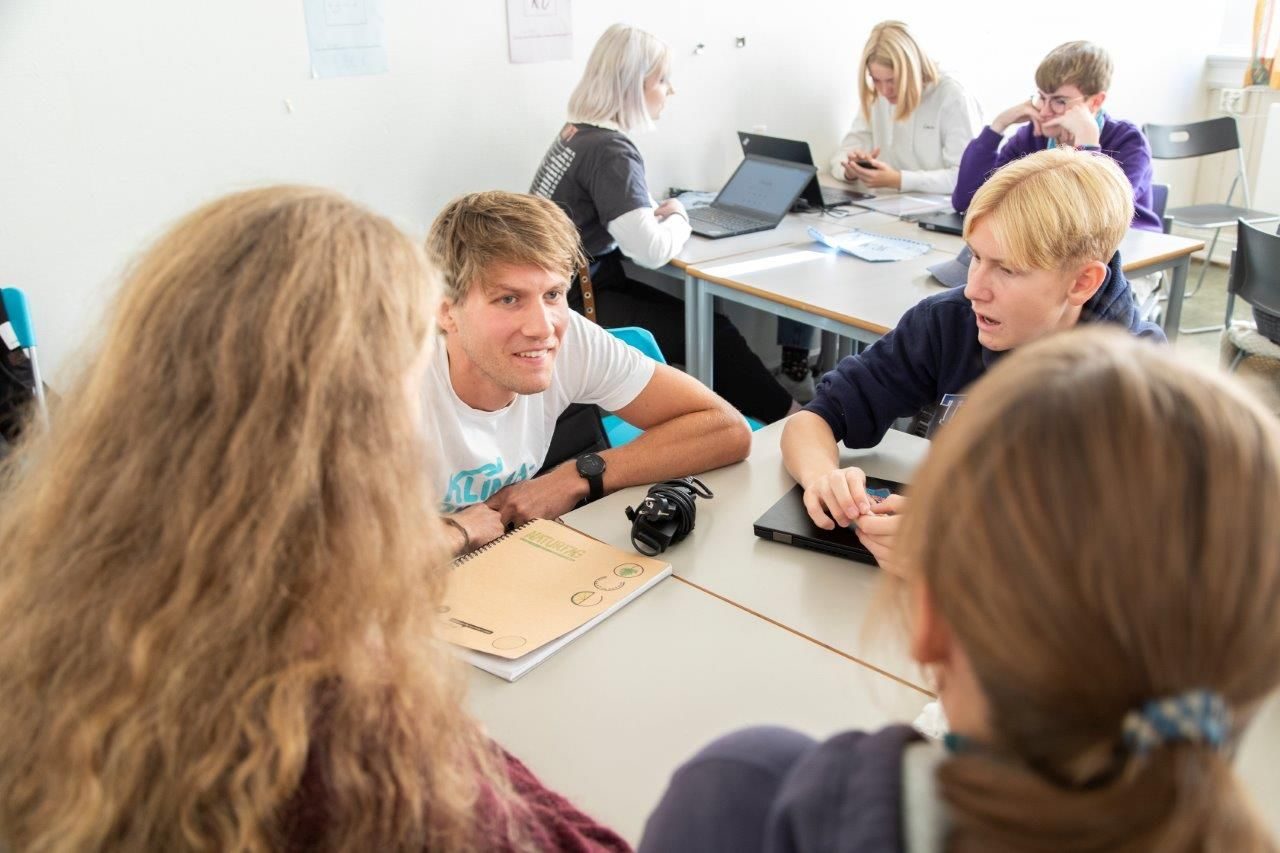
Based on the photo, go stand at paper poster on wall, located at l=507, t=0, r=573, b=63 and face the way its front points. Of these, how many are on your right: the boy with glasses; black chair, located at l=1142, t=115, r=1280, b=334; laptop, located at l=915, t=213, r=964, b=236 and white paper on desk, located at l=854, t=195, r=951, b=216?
0

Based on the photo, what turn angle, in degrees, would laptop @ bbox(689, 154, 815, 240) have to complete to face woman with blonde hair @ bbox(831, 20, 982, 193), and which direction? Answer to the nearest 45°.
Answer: approximately 180°

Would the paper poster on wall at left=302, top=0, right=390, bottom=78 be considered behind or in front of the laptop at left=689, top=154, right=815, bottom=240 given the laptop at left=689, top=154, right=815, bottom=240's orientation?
in front

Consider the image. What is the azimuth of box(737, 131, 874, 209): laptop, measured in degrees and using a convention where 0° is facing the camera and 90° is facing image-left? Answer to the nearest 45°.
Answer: approximately 225°

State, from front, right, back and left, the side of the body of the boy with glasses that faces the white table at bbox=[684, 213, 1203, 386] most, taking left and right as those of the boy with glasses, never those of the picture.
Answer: front

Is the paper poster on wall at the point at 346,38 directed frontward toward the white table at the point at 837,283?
no

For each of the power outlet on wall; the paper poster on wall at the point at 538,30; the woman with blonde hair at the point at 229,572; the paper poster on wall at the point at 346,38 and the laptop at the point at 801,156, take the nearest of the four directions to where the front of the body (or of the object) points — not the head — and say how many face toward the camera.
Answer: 3

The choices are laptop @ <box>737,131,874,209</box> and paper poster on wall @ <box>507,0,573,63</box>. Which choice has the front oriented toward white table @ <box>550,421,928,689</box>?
the paper poster on wall

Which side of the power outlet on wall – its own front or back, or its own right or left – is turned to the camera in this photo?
front

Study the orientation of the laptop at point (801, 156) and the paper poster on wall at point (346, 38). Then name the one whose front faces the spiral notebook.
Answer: the paper poster on wall

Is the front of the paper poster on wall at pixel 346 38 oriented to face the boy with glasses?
no

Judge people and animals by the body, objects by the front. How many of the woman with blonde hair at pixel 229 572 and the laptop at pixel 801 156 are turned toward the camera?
0

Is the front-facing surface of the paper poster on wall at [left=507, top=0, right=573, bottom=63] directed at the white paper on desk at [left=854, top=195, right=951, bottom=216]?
no

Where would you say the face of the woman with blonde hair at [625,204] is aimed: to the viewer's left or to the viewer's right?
to the viewer's right

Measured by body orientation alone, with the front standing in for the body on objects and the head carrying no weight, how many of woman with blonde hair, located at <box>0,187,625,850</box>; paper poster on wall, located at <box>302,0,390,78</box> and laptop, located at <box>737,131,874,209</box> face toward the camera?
1

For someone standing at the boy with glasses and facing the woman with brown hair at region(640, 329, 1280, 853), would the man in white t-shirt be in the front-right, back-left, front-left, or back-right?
front-right

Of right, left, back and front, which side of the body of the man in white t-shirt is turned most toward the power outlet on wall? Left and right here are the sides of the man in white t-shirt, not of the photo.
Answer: left

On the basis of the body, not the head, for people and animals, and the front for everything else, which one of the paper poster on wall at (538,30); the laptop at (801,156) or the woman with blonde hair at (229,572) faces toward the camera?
the paper poster on wall

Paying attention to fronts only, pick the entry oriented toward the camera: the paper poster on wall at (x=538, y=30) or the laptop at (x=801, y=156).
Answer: the paper poster on wall

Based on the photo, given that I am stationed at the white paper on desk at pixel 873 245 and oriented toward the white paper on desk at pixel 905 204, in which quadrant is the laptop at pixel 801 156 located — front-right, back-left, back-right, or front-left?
front-left
